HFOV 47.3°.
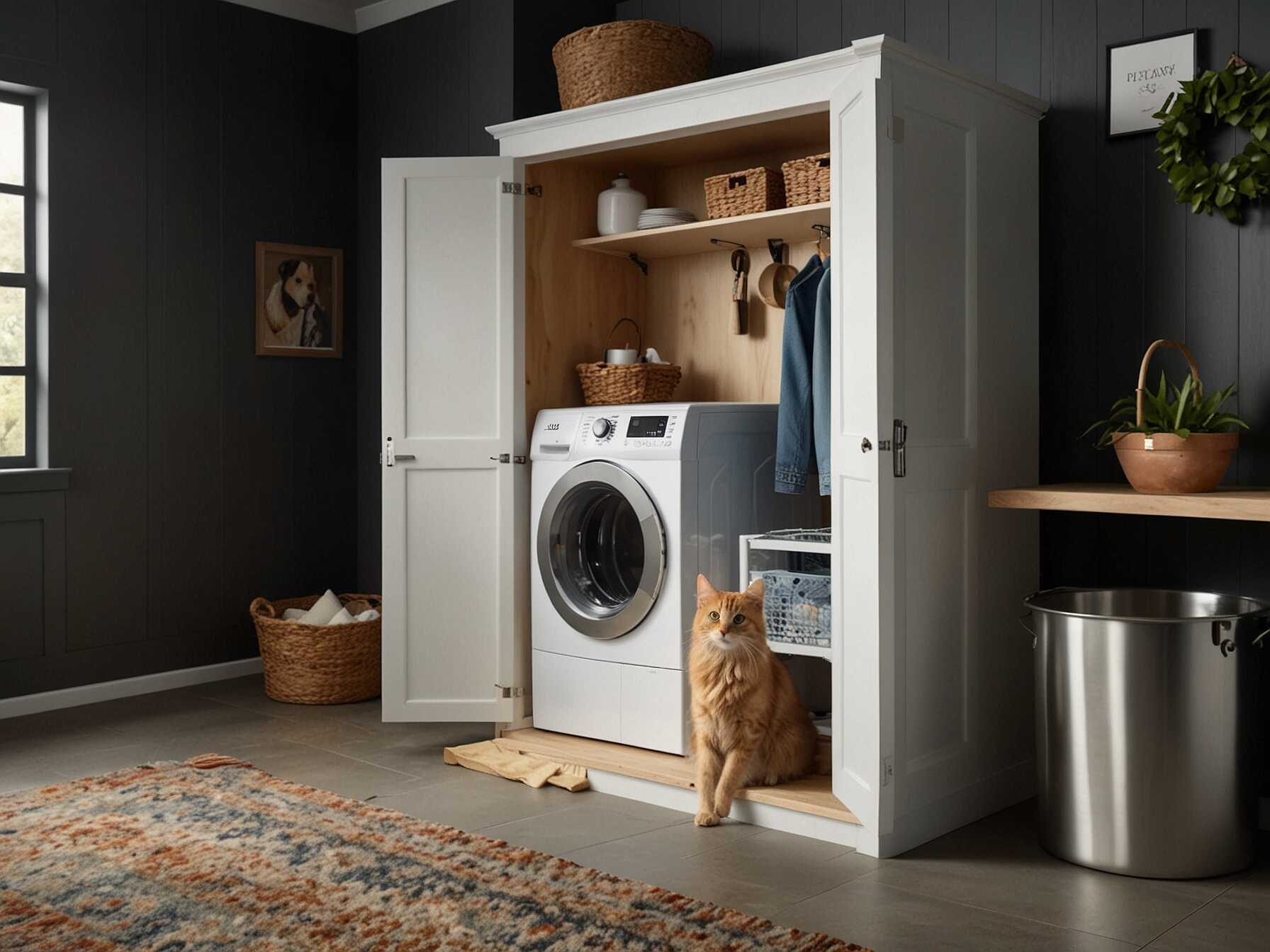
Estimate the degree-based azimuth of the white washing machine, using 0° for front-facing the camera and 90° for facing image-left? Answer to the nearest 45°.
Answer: approximately 45°

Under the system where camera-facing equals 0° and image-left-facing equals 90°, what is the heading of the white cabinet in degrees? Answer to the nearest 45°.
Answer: approximately 45°

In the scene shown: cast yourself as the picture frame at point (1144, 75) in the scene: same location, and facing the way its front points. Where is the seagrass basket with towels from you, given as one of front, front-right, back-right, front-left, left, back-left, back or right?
front-right

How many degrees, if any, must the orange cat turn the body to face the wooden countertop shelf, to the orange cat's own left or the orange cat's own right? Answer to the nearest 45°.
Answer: approximately 135° to the orange cat's own left

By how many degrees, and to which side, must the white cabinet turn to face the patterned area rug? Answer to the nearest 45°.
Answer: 0° — it already faces it

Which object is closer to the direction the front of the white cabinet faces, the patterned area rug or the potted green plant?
the patterned area rug

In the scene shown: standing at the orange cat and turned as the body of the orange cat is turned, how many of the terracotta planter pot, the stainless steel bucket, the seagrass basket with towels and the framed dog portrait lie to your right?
2
